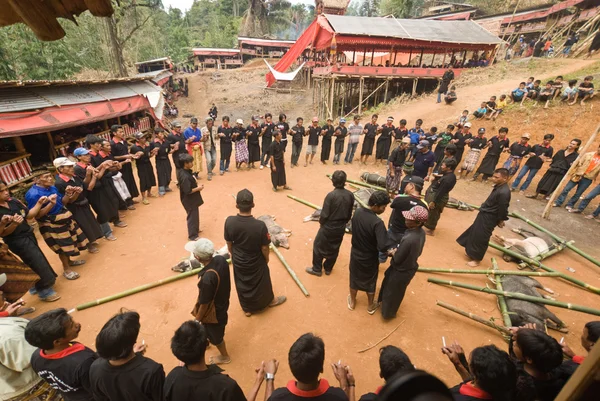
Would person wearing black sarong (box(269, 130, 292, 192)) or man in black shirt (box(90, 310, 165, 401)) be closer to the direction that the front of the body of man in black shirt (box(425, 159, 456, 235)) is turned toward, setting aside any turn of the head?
the person wearing black sarong

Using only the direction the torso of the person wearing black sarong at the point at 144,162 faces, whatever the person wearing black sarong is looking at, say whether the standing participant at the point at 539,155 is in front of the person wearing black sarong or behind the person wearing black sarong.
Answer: in front

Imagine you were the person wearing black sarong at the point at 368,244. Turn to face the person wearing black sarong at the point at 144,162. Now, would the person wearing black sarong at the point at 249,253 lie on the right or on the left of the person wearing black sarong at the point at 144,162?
left

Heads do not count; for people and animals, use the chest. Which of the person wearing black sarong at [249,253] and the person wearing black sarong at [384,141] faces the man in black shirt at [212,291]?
the person wearing black sarong at [384,141]

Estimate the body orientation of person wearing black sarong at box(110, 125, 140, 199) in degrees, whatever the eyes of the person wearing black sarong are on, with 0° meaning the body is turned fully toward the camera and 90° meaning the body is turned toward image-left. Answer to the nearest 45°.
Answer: approximately 315°

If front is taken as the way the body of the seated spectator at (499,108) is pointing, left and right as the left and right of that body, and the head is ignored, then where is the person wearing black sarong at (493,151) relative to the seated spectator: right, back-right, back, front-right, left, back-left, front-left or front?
front-left

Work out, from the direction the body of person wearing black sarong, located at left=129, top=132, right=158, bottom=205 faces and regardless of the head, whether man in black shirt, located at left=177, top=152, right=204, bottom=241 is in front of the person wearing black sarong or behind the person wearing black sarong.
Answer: in front

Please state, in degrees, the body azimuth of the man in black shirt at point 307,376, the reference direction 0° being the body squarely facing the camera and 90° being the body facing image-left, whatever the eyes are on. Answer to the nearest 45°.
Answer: approximately 180°

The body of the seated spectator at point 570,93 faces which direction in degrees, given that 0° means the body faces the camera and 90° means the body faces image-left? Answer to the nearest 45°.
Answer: approximately 45°

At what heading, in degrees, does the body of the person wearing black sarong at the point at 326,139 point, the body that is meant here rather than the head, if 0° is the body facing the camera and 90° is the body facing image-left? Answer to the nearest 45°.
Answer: approximately 0°
